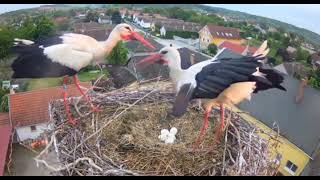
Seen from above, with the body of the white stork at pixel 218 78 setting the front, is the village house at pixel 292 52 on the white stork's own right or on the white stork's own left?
on the white stork's own right

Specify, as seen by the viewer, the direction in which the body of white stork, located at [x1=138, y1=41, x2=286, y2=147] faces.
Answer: to the viewer's left

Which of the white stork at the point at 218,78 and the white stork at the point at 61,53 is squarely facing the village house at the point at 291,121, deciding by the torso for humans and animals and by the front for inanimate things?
the white stork at the point at 61,53

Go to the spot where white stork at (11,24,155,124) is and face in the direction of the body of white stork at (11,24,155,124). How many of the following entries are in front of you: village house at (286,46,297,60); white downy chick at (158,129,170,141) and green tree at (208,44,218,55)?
3

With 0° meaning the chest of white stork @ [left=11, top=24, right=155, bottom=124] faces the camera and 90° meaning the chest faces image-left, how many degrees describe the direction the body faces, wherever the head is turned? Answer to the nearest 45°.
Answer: approximately 270°

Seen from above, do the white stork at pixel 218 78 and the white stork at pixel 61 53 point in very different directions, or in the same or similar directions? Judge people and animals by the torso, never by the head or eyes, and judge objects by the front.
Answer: very different directions

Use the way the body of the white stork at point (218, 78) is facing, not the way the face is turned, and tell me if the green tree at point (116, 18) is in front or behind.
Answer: in front

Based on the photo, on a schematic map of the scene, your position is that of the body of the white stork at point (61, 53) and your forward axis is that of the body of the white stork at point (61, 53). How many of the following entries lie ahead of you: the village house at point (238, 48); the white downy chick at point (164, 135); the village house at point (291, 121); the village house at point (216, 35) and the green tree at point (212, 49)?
5
